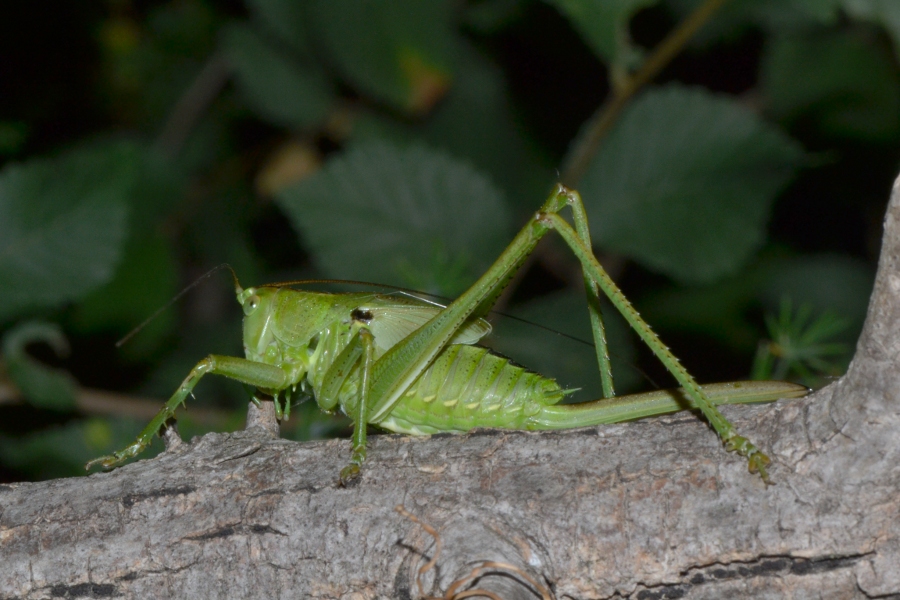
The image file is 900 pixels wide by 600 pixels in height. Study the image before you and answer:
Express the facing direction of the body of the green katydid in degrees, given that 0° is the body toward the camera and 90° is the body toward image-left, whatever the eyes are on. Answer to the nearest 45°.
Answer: approximately 90°

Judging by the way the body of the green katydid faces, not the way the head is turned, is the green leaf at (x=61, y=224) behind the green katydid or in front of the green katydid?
in front

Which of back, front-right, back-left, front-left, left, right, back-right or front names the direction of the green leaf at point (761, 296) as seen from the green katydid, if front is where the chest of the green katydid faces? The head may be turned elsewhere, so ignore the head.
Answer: back-right

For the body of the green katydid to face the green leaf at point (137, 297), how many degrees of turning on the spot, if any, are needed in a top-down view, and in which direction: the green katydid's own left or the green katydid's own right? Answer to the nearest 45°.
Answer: approximately 45° to the green katydid's own right
